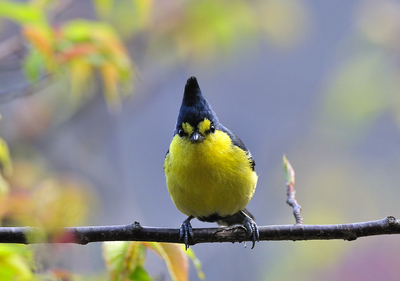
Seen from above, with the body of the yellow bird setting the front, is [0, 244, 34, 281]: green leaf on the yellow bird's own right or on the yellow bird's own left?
on the yellow bird's own right

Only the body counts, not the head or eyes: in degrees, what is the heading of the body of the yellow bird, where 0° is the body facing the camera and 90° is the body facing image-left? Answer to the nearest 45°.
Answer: approximately 0°

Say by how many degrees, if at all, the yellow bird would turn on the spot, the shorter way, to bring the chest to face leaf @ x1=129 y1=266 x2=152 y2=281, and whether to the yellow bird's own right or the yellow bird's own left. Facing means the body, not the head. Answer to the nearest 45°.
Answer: approximately 45° to the yellow bird's own right

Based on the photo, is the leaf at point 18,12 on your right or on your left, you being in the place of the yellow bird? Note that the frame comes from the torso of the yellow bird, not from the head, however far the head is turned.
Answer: on your right

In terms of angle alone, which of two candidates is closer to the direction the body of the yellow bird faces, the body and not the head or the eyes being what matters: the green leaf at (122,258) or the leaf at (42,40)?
the green leaf
